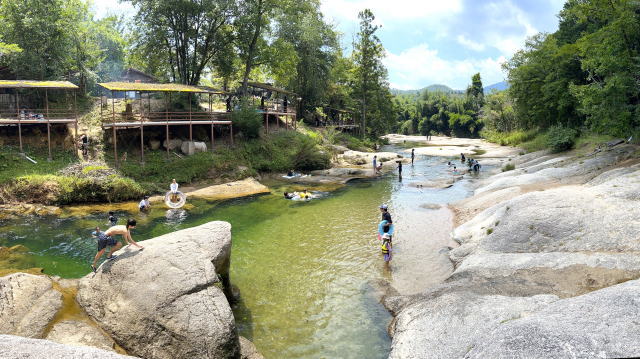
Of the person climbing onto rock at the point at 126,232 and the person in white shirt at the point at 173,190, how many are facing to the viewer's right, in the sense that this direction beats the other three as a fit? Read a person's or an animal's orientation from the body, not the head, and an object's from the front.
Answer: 1

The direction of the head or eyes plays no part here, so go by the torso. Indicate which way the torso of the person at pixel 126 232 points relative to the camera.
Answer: to the viewer's right

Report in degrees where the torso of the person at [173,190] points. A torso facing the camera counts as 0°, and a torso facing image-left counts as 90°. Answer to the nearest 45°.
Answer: approximately 0°

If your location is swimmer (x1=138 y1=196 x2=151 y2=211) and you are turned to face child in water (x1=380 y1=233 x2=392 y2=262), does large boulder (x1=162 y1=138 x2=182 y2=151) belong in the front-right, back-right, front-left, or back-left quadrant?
back-left

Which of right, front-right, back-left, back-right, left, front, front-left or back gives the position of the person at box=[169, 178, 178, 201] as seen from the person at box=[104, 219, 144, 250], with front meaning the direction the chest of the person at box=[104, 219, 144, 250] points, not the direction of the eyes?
left

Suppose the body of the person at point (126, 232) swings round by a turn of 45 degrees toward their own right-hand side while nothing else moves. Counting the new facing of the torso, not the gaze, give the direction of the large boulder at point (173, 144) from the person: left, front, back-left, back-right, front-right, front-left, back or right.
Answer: back-left

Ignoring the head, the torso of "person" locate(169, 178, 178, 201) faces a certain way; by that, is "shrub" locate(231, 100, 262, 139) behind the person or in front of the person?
behind

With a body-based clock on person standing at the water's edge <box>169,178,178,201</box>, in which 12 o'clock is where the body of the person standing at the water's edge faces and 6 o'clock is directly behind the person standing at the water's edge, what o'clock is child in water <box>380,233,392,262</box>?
The child in water is roughly at 11 o'clock from the person standing at the water's edge.

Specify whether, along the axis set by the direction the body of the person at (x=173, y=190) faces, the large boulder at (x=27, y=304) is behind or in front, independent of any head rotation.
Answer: in front
